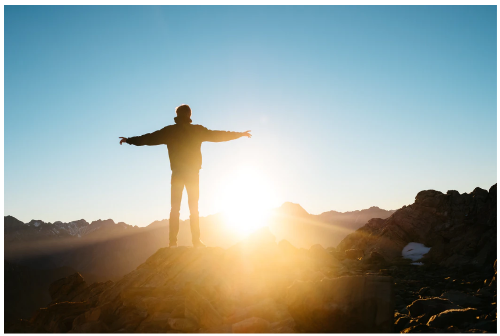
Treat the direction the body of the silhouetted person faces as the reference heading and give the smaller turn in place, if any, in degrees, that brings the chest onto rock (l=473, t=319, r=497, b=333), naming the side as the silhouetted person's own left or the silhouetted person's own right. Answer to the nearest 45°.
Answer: approximately 135° to the silhouetted person's own right

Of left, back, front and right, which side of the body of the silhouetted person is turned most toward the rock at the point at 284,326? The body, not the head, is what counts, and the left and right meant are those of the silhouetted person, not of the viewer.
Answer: back

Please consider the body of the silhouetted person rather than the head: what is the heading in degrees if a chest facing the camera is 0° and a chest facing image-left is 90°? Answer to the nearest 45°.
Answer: approximately 180°

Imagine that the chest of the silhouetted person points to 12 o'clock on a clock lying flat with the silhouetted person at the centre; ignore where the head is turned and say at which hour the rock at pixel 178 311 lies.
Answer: The rock is roughly at 6 o'clock from the silhouetted person.

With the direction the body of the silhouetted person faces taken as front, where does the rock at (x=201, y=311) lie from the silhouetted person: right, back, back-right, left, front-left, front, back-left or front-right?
back

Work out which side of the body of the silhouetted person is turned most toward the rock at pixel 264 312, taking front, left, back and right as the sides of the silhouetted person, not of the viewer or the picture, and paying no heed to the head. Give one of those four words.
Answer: back
